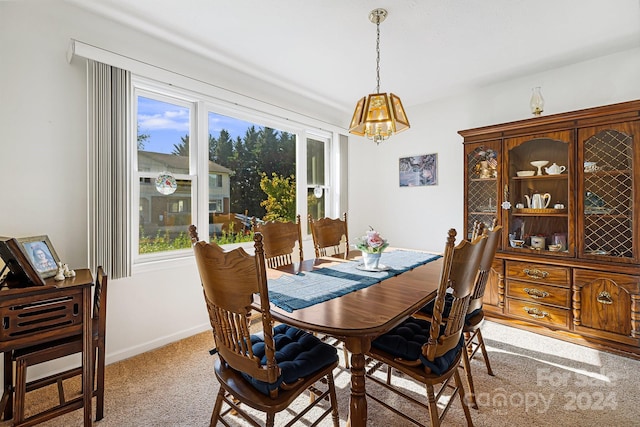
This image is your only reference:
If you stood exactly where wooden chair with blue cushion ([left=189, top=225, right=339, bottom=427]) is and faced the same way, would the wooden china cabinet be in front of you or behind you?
in front

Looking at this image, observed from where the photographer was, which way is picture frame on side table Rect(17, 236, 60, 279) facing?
facing the viewer and to the right of the viewer

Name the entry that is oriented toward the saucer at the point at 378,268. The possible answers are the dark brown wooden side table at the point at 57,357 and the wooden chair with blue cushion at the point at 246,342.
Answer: the wooden chair with blue cushion

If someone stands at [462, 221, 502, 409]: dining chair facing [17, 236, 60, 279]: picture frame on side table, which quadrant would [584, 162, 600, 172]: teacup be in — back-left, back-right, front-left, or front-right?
back-right

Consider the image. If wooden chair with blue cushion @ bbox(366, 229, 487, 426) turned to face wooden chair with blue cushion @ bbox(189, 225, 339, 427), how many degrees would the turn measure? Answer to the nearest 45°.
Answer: approximately 90° to its left

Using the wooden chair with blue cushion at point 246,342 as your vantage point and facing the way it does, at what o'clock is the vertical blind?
The vertical blind is roughly at 9 o'clock from the wooden chair with blue cushion.

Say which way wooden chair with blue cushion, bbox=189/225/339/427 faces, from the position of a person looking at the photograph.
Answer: facing away from the viewer and to the right of the viewer

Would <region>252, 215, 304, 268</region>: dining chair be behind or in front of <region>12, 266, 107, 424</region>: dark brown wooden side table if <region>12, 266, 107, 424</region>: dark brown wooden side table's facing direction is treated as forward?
behind

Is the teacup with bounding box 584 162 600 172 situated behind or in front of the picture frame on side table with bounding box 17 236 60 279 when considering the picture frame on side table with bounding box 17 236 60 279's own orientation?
in front
